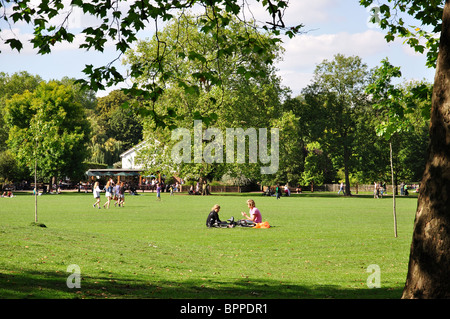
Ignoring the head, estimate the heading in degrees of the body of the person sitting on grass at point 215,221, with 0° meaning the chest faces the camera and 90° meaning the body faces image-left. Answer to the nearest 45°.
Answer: approximately 270°
